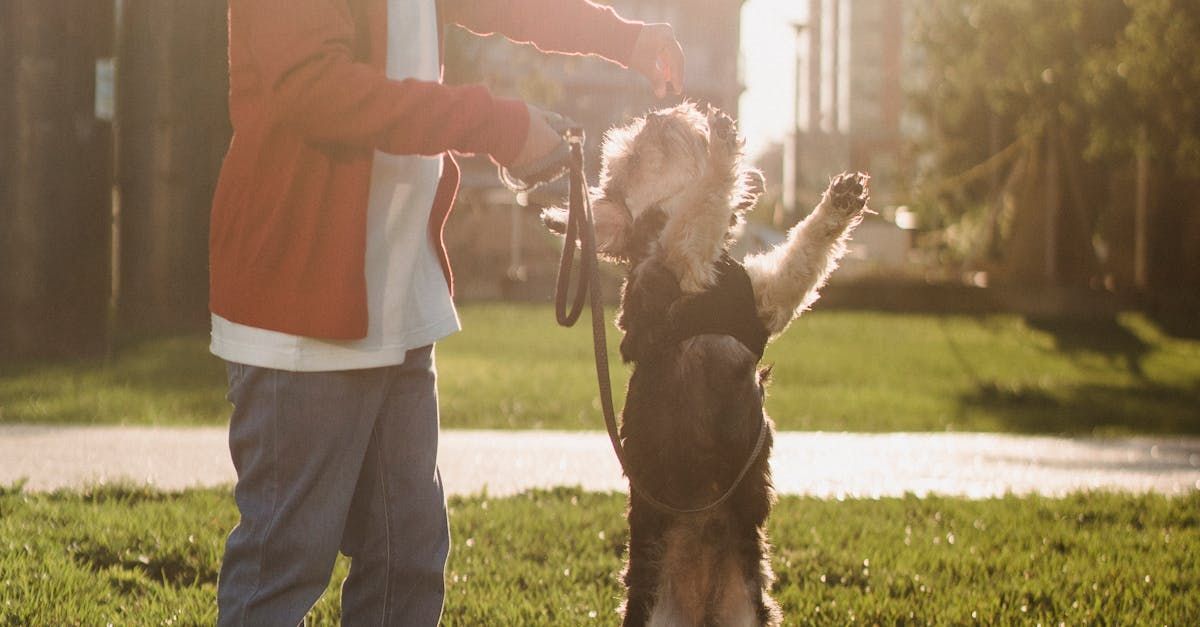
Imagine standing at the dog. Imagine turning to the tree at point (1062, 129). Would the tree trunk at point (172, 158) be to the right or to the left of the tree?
left

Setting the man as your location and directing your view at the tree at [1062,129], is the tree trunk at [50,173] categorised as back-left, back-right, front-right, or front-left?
front-left

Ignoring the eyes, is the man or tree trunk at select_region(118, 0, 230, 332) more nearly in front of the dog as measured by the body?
the man
